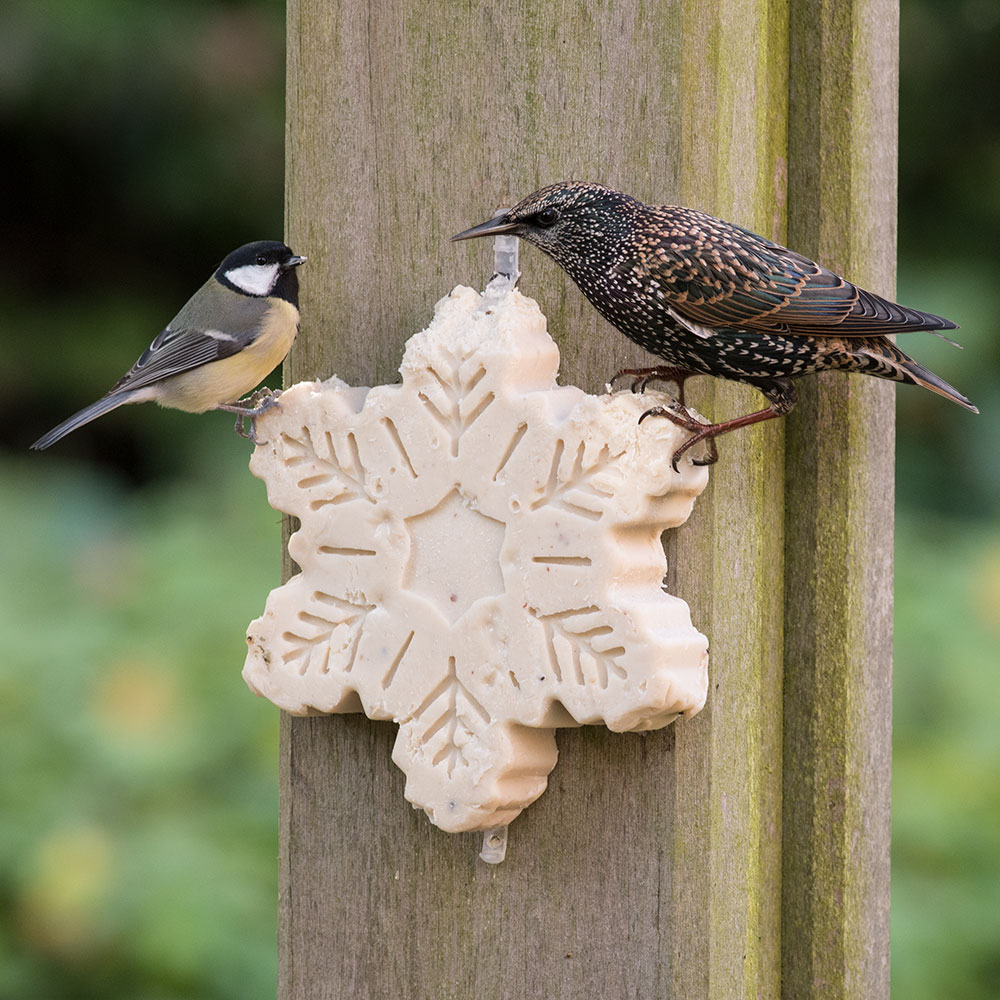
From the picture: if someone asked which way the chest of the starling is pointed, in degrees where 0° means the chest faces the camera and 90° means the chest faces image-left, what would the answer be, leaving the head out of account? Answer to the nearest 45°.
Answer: approximately 90°

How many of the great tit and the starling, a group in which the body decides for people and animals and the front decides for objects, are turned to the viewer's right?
1

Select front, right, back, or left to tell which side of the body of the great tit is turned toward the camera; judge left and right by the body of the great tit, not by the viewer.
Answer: right

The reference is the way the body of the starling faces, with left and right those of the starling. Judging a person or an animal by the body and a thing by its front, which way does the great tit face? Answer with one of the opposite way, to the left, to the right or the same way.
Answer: the opposite way

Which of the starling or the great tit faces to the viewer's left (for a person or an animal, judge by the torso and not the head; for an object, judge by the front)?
the starling
